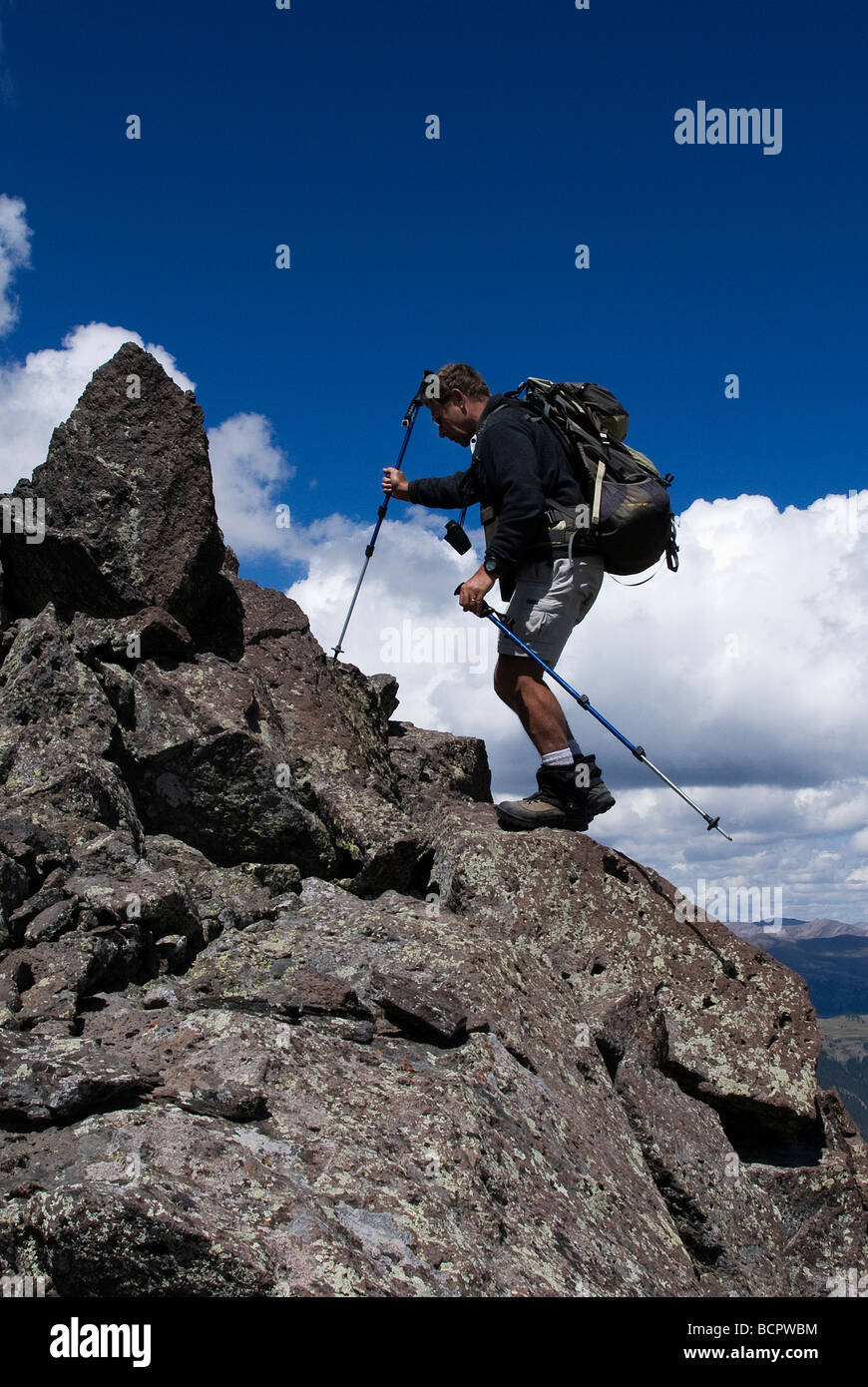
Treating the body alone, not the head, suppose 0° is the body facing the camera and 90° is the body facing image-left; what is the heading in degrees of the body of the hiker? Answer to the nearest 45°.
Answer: approximately 90°
